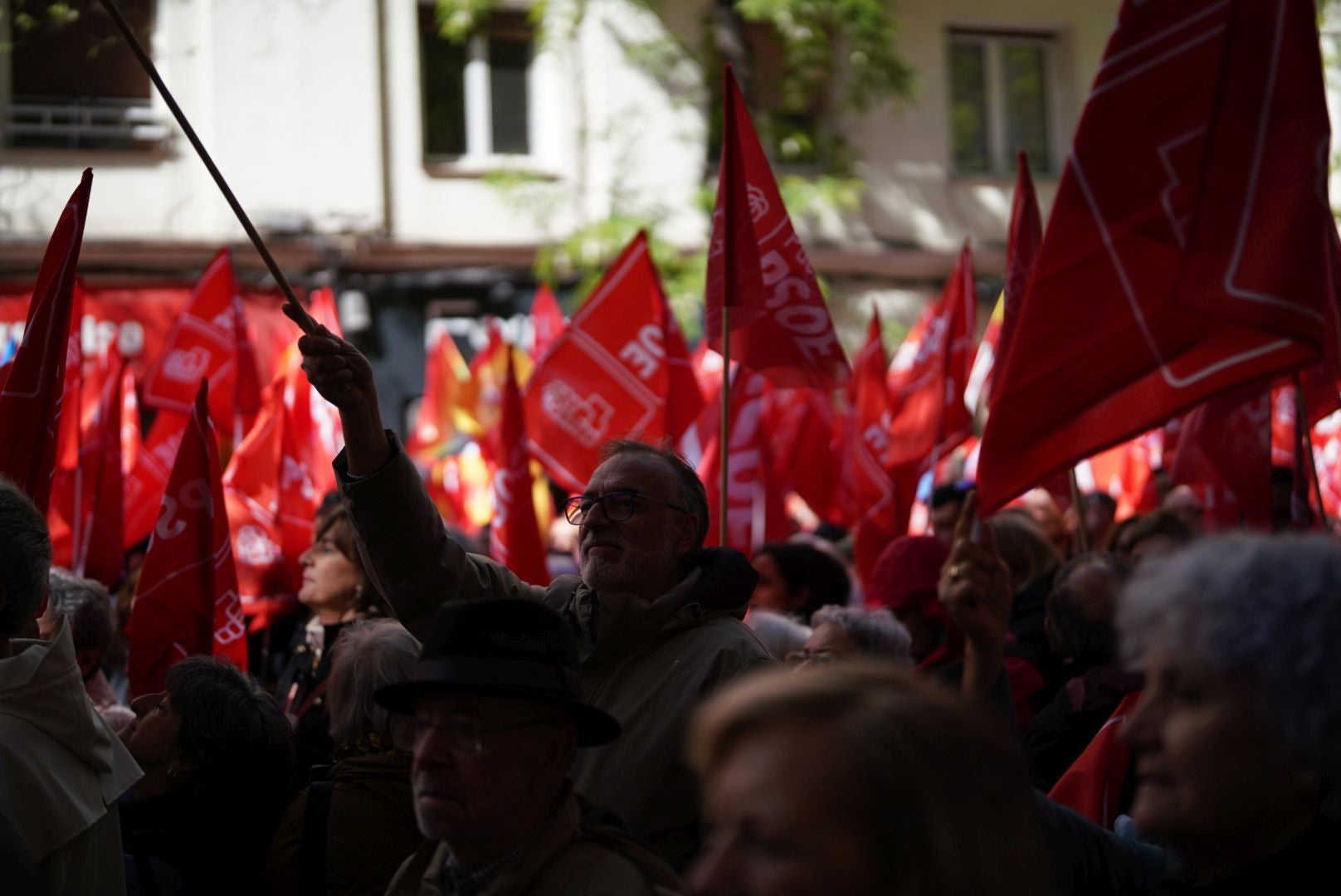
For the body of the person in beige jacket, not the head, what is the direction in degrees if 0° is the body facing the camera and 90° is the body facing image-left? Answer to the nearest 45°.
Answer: approximately 135°

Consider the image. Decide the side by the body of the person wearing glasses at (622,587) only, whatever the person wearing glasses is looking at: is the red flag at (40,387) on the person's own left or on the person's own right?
on the person's own right

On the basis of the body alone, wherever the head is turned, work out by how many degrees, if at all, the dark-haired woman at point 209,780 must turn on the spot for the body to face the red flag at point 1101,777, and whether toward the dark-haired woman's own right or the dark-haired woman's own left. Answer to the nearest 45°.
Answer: approximately 180°

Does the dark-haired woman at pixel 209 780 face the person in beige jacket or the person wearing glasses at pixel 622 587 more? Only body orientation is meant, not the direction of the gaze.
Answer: the person in beige jacket

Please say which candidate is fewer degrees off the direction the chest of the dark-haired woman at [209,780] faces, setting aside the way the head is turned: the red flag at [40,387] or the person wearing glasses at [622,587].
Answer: the red flag

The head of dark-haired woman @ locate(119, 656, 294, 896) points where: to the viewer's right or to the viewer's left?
to the viewer's left

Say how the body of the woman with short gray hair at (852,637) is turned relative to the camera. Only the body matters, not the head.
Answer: to the viewer's left

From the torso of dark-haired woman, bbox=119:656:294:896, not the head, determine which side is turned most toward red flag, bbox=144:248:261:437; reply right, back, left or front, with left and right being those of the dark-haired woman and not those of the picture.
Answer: right

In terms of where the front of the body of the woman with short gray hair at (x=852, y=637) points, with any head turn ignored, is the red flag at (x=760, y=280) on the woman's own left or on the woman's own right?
on the woman's own right

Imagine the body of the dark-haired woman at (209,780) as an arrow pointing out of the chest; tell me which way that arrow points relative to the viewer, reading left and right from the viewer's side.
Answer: facing to the left of the viewer
